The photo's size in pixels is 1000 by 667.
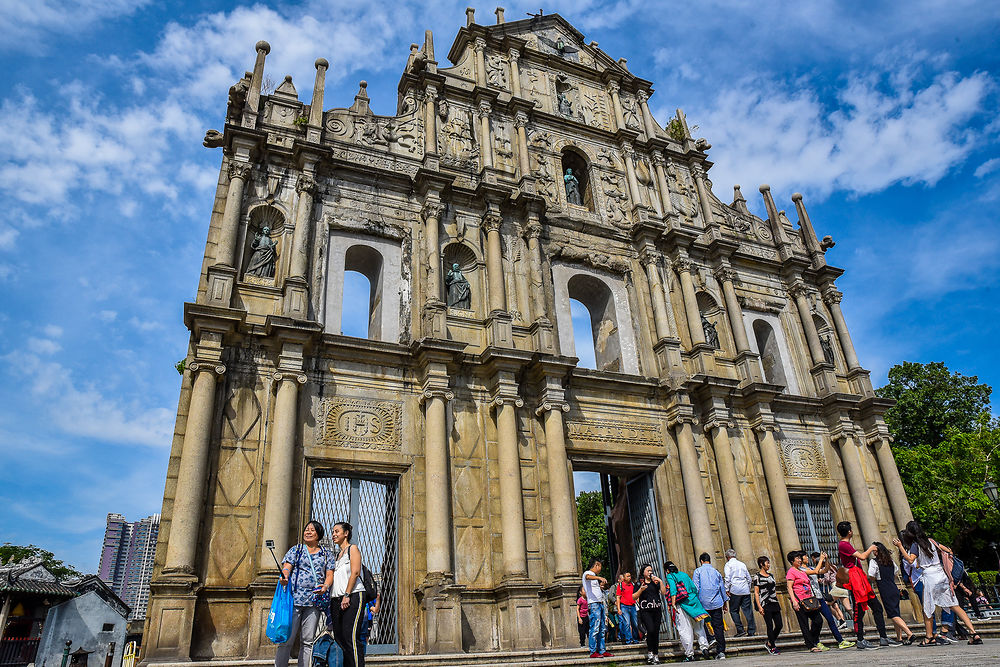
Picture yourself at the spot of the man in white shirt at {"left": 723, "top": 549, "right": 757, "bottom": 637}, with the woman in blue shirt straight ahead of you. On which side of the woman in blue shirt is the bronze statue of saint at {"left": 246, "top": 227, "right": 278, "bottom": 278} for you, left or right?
right

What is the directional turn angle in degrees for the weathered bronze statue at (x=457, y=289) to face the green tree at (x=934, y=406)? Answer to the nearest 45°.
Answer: approximately 90° to its left

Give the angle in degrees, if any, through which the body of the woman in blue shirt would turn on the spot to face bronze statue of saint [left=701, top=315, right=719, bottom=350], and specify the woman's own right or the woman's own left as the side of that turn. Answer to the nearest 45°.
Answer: approximately 180°

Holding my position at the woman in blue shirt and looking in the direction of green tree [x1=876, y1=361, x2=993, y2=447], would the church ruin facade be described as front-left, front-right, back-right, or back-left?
front-left

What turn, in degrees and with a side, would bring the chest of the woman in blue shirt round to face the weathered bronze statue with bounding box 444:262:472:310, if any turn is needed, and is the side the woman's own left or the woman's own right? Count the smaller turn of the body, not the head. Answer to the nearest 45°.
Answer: approximately 180°

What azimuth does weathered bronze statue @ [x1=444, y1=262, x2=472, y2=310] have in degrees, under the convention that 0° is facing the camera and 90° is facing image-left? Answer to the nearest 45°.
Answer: approximately 315°

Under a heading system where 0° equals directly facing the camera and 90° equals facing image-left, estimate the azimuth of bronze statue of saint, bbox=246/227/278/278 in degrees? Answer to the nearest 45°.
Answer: approximately 315°

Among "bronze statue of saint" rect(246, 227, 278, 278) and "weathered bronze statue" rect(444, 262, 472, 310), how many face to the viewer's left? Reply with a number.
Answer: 0

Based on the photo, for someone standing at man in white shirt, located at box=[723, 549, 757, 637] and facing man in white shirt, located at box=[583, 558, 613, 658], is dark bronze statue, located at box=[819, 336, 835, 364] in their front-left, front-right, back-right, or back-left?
back-right

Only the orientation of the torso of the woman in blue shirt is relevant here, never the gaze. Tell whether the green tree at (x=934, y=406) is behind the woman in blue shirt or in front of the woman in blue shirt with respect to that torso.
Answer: behind

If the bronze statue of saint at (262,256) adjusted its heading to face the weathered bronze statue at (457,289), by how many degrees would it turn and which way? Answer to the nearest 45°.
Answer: approximately 45° to its left

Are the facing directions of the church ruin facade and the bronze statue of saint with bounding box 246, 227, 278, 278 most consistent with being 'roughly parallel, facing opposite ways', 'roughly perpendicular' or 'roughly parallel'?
roughly parallel

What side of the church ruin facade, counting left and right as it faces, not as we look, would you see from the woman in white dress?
front

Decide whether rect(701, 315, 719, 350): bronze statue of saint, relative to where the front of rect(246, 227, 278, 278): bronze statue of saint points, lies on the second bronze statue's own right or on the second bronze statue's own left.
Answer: on the second bronze statue's own left
